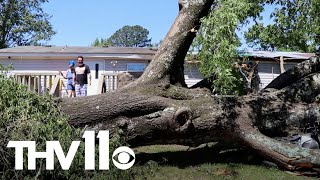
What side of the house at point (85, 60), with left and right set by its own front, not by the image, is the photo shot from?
front

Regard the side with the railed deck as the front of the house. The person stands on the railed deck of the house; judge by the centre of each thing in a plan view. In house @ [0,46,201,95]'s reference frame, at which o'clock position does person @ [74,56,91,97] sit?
The person is roughly at 12 o'clock from the house.

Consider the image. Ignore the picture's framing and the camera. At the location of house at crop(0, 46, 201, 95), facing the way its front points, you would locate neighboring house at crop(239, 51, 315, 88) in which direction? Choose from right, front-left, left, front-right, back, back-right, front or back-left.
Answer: left

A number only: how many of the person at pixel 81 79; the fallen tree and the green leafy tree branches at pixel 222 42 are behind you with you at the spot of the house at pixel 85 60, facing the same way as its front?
0

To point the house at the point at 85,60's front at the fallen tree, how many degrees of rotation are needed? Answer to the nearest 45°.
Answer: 0° — it already faces it

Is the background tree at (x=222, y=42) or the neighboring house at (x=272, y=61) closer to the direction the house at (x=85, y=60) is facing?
the background tree

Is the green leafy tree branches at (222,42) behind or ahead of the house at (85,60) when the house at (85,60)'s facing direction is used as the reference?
ahead
